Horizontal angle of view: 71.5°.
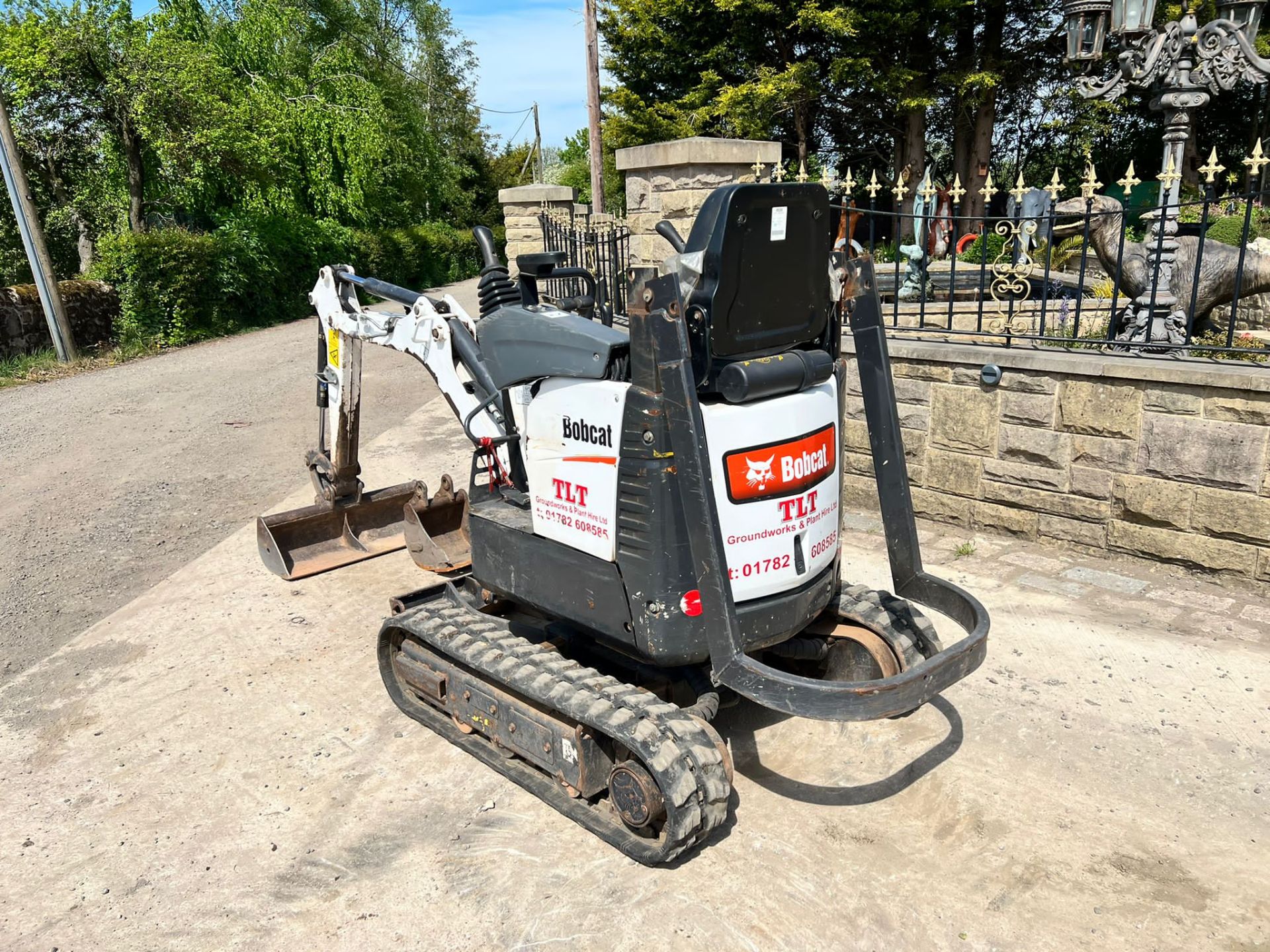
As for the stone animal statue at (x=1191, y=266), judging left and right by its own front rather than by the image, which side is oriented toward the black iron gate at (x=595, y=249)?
front

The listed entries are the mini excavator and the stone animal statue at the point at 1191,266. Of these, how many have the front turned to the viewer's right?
0

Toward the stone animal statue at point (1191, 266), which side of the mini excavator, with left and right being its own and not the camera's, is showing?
right

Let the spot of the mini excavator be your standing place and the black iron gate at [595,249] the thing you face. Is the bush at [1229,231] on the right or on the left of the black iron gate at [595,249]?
right

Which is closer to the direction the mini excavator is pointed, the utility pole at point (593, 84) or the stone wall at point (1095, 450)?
the utility pole

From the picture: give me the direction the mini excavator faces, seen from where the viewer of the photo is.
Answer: facing away from the viewer and to the left of the viewer

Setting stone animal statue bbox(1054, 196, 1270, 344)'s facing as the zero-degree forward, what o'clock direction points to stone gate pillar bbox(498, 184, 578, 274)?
The stone gate pillar is roughly at 12 o'clock from the stone animal statue.

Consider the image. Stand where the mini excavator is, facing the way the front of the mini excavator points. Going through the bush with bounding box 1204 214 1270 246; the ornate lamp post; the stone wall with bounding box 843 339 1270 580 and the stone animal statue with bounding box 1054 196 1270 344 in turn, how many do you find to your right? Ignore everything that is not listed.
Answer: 4

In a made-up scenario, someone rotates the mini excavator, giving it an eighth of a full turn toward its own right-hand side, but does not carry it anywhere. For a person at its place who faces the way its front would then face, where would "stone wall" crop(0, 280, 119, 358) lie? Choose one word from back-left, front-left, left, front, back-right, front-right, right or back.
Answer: front-left

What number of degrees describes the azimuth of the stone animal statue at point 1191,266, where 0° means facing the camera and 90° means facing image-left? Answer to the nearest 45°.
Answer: approximately 90°

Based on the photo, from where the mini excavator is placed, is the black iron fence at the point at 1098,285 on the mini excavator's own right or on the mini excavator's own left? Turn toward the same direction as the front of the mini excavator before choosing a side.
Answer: on the mini excavator's own right

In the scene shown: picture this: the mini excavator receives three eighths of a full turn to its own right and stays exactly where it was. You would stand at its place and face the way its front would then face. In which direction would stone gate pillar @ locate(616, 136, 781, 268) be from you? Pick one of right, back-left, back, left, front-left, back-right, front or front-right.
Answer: left

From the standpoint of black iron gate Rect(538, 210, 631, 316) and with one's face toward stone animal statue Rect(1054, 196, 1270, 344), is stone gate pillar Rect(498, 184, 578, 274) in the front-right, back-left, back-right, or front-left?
back-left
